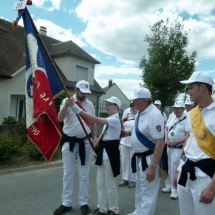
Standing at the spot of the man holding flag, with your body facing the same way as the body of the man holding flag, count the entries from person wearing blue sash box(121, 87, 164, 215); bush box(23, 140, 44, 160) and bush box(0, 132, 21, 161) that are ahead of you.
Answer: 1

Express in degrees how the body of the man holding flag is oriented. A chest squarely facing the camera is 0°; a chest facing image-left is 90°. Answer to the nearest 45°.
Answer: approximately 315°

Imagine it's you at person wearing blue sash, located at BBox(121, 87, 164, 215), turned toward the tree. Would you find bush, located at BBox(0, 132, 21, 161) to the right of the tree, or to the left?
left

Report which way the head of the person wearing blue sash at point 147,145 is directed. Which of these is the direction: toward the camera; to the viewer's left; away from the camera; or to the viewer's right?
to the viewer's left

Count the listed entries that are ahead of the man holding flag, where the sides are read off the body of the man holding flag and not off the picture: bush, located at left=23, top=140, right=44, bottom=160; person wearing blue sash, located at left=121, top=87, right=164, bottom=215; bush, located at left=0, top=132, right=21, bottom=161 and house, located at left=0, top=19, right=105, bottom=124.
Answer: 1

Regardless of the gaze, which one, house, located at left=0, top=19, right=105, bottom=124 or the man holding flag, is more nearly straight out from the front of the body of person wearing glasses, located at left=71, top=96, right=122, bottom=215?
the man holding flag

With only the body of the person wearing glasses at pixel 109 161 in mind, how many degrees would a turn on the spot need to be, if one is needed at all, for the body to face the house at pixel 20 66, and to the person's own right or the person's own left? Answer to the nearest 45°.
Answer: approximately 90° to the person's own right

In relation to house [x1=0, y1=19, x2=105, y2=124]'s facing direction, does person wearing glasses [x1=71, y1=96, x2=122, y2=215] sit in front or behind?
in front

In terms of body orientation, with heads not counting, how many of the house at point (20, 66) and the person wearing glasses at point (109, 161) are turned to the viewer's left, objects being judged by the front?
1

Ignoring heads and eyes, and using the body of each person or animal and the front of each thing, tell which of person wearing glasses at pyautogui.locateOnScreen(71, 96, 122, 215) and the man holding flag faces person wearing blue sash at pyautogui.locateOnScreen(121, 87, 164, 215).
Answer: the man holding flag

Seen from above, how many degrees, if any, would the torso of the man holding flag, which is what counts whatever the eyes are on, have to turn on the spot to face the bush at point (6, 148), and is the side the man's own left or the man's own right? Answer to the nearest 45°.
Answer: approximately 180°

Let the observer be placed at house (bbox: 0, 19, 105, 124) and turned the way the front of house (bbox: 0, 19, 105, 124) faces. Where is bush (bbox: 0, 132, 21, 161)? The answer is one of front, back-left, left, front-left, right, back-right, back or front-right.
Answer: front-right

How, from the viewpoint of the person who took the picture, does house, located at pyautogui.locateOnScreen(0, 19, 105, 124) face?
facing the viewer and to the right of the viewer

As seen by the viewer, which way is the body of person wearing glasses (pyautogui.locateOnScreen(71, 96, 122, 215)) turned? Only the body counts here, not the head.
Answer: to the viewer's left

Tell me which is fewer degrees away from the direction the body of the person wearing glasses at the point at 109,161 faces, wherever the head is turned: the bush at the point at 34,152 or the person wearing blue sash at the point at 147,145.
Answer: the bush
